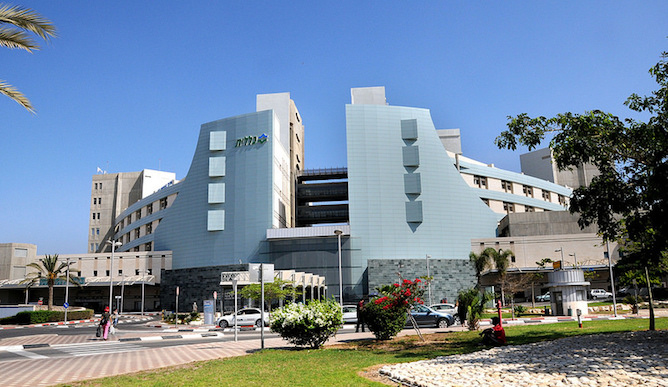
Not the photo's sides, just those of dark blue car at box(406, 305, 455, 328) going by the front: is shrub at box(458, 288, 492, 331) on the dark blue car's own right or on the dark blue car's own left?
on the dark blue car's own right

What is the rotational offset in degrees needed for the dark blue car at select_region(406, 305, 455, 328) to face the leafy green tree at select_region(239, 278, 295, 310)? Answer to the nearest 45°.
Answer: approximately 135° to its left

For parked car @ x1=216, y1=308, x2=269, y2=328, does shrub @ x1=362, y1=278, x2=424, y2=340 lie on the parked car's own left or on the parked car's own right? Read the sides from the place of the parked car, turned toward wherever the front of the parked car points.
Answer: on the parked car's own left

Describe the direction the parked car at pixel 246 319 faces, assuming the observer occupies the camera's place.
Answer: facing to the left of the viewer

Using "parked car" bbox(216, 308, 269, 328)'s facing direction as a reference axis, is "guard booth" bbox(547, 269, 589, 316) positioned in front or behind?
behind

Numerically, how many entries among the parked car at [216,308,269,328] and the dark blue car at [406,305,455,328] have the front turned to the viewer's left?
1

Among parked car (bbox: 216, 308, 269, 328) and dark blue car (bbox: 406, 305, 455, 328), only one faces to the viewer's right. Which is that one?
the dark blue car

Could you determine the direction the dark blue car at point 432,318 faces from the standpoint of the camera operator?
facing to the right of the viewer

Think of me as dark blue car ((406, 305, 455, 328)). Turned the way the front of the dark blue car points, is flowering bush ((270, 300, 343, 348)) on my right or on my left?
on my right
